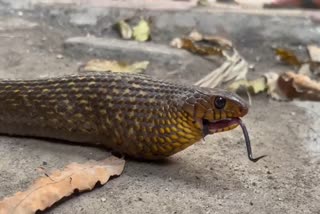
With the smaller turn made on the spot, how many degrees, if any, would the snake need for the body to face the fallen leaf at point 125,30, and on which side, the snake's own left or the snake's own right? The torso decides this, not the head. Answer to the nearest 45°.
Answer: approximately 90° to the snake's own left

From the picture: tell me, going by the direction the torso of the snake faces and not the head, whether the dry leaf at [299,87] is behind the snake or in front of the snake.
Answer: in front

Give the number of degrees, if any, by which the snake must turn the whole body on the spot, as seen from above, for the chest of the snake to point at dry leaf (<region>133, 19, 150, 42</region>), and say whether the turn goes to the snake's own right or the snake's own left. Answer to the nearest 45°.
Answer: approximately 90° to the snake's own left

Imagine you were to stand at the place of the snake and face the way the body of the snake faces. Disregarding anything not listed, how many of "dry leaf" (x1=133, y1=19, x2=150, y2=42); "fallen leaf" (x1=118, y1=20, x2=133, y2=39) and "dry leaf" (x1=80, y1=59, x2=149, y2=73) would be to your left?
3

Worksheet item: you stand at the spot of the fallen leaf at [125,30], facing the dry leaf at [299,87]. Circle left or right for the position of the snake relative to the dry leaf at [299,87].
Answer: right

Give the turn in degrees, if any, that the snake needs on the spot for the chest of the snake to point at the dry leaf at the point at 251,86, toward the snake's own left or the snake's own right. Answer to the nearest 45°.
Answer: approximately 45° to the snake's own left

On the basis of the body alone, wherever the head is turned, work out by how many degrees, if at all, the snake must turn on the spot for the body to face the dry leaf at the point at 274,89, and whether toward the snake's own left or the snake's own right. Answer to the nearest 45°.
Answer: approximately 45° to the snake's own left

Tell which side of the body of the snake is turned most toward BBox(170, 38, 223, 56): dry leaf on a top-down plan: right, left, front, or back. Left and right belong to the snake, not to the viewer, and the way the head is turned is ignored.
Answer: left

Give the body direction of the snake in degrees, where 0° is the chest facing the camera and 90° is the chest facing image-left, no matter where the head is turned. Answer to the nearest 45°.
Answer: approximately 270°

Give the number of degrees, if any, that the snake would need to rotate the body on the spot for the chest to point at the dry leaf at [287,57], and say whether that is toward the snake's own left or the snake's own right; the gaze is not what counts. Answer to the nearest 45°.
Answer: approximately 45° to the snake's own left
